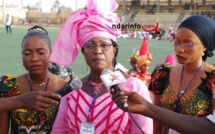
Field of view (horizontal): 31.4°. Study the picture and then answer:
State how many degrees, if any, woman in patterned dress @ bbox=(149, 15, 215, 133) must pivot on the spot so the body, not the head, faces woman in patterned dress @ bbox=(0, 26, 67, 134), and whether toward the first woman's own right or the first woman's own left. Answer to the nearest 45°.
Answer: approximately 45° to the first woman's own right

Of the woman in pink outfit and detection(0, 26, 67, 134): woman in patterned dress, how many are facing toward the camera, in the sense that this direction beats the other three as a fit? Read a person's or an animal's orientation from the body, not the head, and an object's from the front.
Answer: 2

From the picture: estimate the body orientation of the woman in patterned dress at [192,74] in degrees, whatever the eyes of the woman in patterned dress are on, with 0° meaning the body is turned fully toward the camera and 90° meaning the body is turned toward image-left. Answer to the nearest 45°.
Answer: approximately 45°

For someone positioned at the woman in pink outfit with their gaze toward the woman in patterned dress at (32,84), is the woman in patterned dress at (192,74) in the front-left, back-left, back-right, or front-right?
back-right

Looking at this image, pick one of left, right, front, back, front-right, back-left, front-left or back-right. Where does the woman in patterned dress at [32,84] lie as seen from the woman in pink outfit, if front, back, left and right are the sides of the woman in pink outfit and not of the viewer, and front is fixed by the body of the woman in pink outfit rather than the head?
back-right

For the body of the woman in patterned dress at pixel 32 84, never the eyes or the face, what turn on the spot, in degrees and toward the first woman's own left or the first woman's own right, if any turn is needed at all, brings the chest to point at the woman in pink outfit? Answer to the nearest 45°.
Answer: approximately 45° to the first woman's own left

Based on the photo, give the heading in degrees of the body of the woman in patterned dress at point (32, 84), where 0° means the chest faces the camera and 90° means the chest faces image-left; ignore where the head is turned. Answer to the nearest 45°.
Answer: approximately 0°

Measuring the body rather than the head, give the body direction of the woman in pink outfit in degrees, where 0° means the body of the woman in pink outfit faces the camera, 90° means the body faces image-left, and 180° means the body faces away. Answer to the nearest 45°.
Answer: approximately 0°

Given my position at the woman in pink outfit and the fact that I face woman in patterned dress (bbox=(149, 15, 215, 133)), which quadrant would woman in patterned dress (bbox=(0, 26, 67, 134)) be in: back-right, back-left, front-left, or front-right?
back-left
